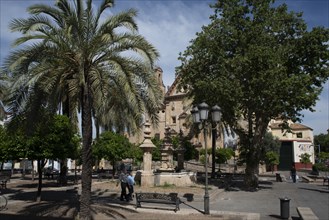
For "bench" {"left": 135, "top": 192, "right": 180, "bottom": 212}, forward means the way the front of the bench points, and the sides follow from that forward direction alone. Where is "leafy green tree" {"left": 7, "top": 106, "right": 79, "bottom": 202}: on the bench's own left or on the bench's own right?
on the bench's own right

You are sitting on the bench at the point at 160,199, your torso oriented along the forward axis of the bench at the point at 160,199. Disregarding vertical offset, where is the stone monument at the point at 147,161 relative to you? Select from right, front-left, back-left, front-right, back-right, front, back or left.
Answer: back

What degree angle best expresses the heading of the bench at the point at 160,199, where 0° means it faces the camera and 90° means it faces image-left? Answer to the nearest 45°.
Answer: approximately 0°

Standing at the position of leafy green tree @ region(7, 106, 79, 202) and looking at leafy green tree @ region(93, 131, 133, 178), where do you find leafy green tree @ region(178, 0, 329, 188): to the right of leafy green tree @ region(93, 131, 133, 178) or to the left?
right

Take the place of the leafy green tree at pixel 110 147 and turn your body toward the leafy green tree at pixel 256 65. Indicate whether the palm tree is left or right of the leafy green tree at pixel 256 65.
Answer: right

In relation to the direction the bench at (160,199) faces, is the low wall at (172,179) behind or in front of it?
behind

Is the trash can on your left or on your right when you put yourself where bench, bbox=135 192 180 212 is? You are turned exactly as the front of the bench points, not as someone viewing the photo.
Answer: on your left

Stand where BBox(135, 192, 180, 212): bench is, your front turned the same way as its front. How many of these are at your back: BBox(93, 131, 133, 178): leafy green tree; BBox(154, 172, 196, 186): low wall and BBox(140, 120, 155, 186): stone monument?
3

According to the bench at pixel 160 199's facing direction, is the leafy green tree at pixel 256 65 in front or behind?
behind
